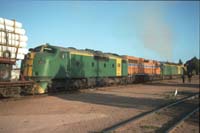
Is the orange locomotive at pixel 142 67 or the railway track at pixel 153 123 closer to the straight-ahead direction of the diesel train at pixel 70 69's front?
the railway track

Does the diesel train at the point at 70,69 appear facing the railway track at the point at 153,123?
no

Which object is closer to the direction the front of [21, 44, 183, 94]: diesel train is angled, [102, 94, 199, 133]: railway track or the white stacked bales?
the white stacked bales

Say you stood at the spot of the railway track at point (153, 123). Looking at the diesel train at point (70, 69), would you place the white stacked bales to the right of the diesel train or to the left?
left

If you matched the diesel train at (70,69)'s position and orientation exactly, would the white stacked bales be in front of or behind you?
in front

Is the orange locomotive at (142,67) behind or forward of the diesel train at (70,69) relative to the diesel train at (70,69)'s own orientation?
behind

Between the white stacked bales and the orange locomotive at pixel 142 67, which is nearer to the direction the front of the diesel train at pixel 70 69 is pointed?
the white stacked bales
